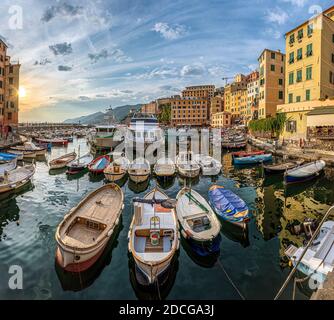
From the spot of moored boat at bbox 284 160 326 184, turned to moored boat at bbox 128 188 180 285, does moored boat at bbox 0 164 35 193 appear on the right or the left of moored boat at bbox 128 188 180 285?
right

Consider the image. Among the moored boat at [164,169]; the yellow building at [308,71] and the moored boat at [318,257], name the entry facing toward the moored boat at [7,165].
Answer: the yellow building

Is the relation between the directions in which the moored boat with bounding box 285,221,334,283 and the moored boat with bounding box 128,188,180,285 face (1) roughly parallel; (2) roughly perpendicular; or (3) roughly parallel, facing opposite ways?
roughly perpendicular

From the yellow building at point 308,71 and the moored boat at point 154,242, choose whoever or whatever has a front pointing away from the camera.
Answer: the moored boat

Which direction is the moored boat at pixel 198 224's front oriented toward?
away from the camera
